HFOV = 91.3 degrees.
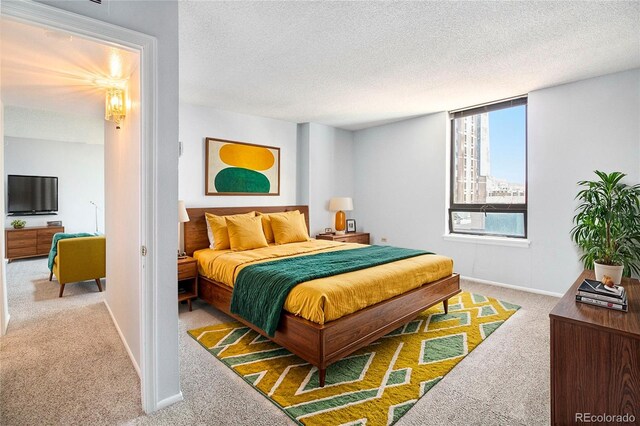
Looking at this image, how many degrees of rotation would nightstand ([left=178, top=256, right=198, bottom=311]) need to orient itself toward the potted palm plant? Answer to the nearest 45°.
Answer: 0° — it already faces it

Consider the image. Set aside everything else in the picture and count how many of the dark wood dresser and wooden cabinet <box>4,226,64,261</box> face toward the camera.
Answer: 1

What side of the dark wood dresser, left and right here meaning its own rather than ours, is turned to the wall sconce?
front

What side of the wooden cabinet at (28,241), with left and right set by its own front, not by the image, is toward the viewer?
front

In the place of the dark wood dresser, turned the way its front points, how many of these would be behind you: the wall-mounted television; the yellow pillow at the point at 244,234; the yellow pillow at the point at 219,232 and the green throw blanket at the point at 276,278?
0

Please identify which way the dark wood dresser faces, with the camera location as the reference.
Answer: facing to the left of the viewer

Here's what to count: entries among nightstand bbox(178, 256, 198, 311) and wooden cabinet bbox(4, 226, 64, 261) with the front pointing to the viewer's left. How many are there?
0

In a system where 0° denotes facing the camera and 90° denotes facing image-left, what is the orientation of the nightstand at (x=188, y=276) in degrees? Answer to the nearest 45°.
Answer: approximately 315°

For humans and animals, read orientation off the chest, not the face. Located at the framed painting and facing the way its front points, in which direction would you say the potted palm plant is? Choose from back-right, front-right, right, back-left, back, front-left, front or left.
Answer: front

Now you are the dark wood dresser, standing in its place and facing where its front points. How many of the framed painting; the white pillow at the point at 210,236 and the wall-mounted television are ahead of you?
3

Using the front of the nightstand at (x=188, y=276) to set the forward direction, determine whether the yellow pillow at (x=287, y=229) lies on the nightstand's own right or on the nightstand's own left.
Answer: on the nightstand's own left

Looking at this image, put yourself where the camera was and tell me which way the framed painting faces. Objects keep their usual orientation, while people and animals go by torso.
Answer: facing the viewer and to the right of the viewer

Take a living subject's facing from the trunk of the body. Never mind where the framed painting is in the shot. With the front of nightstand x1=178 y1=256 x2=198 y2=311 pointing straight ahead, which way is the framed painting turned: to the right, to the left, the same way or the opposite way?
the same way

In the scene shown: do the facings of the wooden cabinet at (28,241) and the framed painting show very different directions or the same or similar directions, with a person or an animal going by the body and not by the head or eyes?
same or similar directions
